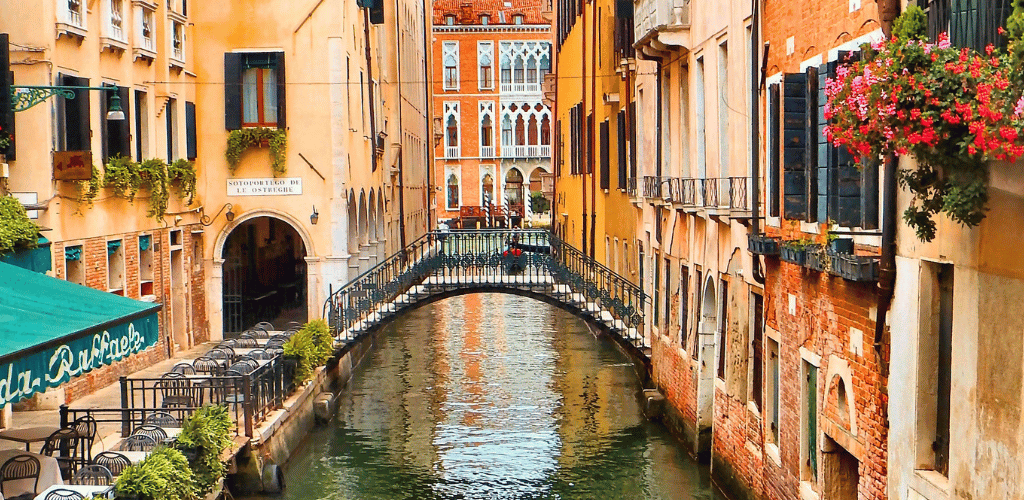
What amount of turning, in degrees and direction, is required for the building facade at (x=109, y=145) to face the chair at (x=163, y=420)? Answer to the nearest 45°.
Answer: approximately 45° to its right

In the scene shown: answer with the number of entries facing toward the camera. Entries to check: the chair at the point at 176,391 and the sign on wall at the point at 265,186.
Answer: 1

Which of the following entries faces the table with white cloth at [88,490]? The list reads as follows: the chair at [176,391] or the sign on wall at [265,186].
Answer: the sign on wall

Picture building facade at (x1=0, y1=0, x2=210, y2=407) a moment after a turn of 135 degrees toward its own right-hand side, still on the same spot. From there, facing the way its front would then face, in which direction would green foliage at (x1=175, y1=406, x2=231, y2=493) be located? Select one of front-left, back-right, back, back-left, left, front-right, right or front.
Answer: left

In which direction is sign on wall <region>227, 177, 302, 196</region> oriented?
toward the camera

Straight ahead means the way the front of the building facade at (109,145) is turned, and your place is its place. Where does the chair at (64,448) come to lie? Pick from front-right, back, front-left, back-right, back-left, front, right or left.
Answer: front-right

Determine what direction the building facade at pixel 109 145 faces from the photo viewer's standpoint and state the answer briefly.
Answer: facing the viewer and to the right of the viewer

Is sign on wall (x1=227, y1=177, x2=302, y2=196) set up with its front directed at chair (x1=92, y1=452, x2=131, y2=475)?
yes

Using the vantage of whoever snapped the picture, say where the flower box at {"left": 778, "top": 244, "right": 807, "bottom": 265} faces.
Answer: facing the viewer and to the left of the viewer

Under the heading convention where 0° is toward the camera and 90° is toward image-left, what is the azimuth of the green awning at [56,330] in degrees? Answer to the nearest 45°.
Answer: approximately 315°
